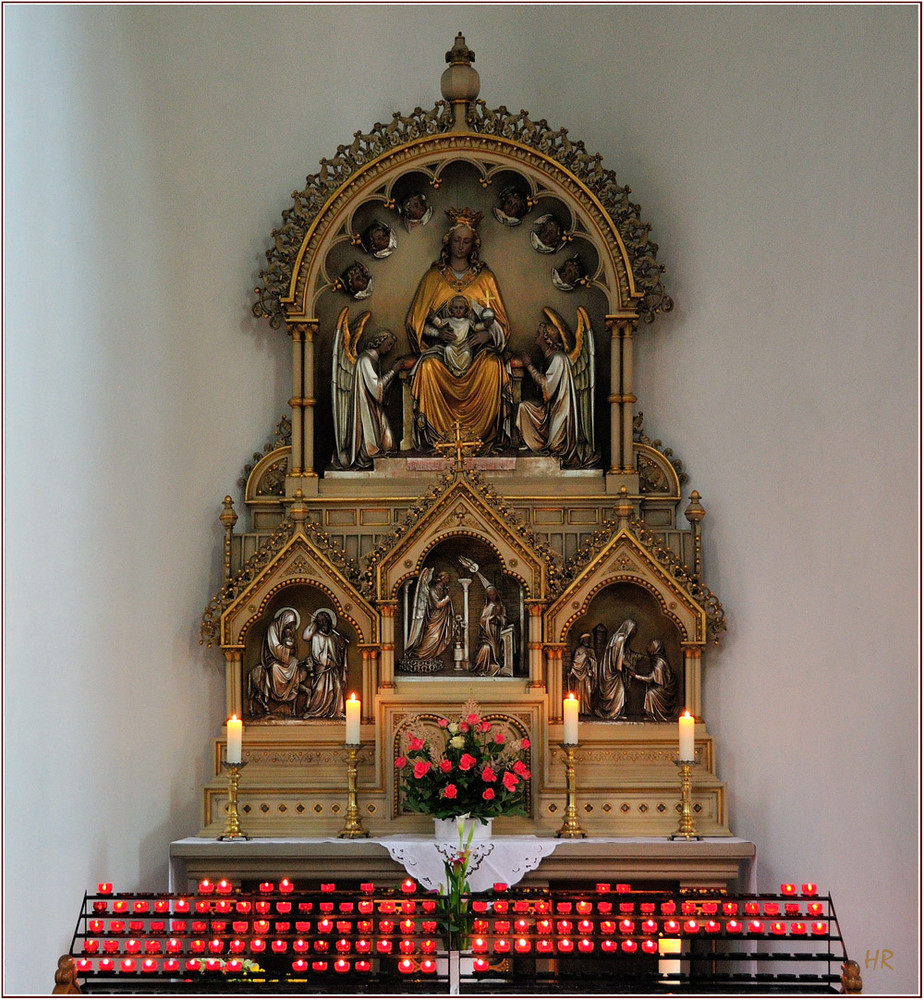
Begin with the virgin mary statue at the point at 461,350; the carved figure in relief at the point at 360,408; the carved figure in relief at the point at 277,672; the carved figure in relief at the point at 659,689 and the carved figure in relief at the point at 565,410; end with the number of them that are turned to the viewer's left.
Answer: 2

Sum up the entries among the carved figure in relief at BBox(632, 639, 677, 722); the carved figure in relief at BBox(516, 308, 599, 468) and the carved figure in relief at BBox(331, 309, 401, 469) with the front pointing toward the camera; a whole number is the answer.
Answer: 0

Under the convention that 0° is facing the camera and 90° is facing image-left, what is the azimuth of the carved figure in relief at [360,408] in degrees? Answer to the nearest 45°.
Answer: approximately 270°

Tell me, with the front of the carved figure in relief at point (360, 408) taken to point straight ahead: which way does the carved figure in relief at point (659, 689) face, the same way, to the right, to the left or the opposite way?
the opposite way

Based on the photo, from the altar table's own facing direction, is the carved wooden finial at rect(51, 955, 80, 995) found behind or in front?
in front

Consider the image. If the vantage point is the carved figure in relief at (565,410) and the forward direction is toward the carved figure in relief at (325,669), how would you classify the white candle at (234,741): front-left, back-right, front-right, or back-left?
front-left

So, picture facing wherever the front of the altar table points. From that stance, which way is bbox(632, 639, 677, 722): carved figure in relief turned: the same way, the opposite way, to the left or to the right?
to the right

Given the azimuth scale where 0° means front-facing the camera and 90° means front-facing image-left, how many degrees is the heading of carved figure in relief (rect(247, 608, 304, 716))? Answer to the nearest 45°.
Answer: approximately 315°

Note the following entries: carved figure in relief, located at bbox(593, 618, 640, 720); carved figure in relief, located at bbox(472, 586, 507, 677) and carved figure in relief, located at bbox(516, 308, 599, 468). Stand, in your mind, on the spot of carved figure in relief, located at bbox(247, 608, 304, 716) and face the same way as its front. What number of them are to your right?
0

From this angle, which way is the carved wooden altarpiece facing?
toward the camera

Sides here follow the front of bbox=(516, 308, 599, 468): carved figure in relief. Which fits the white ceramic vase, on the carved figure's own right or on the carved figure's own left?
on the carved figure's own left

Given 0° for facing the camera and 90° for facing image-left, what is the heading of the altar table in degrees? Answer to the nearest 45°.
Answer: approximately 0°

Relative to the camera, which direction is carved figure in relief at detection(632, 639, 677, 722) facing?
to the viewer's left
